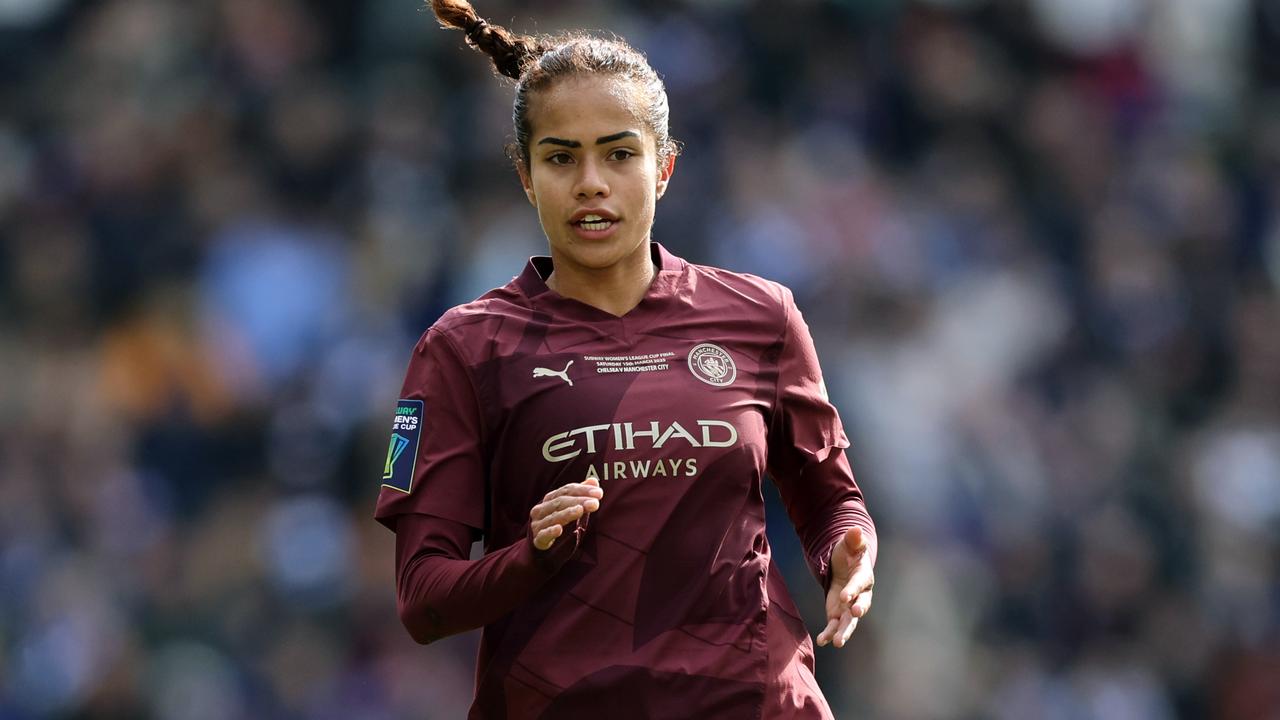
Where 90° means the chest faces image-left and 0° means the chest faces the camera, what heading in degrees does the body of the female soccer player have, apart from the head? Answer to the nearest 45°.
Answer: approximately 0°
